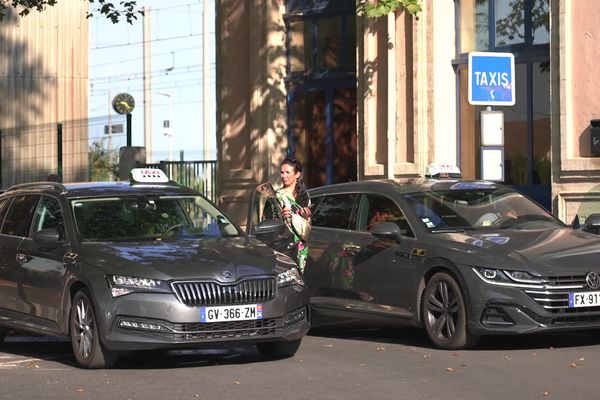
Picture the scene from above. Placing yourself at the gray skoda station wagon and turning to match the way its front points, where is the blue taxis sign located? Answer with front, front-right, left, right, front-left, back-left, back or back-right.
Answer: left

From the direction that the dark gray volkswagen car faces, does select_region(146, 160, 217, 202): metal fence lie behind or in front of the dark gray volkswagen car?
behind

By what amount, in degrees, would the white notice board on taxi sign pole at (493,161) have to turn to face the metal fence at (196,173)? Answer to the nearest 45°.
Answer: approximately 135° to its right

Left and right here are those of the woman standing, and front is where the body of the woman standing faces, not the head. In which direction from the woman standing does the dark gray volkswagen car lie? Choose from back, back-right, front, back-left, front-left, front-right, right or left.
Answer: left

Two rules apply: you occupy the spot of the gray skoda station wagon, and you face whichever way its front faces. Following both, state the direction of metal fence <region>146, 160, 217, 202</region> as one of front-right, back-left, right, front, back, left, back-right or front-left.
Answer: back-left

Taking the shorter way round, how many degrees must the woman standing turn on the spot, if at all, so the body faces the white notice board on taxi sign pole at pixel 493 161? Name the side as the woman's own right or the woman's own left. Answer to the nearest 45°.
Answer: approximately 180°

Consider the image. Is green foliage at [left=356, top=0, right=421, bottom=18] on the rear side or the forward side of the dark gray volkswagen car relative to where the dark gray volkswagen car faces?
on the rear side

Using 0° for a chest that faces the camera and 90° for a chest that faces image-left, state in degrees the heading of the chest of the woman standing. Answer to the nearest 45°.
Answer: approximately 45°

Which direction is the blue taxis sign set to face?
toward the camera

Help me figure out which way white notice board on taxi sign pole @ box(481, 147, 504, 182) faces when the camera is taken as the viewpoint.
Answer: facing the viewer

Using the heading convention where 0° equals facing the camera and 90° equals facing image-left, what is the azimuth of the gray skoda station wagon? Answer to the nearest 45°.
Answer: approximately 315°

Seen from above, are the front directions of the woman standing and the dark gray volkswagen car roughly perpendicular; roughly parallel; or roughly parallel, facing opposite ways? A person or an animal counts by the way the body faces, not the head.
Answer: roughly perpendicular

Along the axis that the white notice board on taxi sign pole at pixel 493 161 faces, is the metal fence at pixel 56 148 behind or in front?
behind

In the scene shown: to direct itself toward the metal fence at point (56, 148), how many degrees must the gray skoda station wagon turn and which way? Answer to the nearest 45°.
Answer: approximately 135° to its left

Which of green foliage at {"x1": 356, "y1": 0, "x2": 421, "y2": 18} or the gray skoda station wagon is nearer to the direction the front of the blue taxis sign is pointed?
the gray skoda station wagon

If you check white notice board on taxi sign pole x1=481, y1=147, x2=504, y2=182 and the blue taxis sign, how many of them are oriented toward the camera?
2
